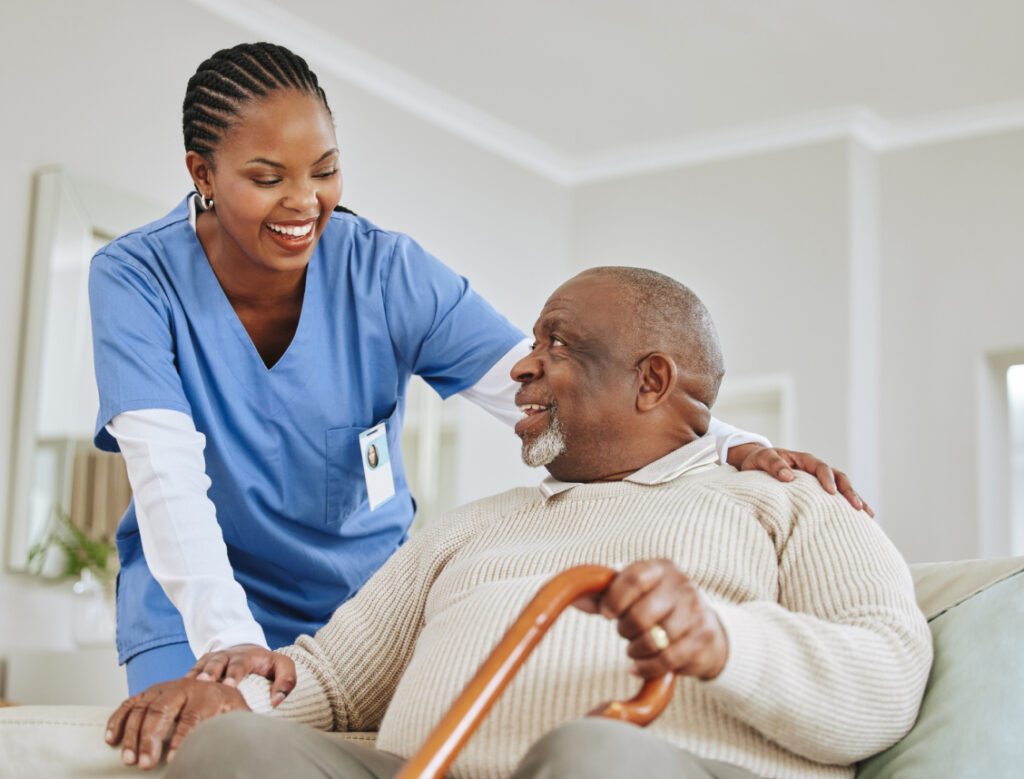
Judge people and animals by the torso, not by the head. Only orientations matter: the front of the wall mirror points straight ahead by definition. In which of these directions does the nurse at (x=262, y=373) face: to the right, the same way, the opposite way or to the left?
the same way

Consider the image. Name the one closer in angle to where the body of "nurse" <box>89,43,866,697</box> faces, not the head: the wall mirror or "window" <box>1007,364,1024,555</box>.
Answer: the window

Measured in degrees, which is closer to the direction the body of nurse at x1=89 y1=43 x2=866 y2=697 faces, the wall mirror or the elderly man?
the elderly man

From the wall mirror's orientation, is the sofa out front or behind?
out front

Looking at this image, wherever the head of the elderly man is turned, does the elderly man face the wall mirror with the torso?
no

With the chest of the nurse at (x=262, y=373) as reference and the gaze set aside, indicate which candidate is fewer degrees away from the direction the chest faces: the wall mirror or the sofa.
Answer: the sofa

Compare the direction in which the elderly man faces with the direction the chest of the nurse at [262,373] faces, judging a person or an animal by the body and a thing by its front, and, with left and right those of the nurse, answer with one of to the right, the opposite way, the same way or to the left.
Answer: to the right

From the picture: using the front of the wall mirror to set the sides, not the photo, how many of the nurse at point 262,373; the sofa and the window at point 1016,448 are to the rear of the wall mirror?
0

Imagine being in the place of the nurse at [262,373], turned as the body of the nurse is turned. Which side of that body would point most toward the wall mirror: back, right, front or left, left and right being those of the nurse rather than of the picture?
back

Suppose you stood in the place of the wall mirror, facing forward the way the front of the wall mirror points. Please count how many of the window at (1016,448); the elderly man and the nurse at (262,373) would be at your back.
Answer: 0

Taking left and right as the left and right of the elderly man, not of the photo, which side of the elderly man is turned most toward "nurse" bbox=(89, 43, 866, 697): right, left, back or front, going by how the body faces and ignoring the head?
right

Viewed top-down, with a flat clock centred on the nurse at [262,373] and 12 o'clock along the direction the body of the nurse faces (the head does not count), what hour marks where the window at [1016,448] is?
The window is roughly at 9 o'clock from the nurse.

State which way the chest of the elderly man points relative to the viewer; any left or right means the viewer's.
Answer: facing the viewer and to the left of the viewer

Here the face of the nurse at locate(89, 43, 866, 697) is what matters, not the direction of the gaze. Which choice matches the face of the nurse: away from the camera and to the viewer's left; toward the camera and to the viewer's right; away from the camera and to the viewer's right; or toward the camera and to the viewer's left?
toward the camera and to the viewer's right

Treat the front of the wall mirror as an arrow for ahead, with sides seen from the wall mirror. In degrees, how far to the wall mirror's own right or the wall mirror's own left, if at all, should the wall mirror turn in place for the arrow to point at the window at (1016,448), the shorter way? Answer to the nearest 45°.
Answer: approximately 45° to the wall mirror's own left

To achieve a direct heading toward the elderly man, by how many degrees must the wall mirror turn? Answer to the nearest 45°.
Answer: approximately 45° to its right

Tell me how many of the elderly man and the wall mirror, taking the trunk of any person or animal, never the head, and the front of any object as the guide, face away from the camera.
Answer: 0

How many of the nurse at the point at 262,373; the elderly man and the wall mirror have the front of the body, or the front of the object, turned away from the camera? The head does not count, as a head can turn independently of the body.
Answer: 0

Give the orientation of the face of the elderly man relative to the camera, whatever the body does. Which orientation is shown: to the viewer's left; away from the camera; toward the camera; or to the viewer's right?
to the viewer's left

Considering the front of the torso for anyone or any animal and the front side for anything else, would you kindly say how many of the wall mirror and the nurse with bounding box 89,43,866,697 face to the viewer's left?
0

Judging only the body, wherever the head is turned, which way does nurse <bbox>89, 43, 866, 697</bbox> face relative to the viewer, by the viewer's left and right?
facing the viewer and to the right of the viewer
